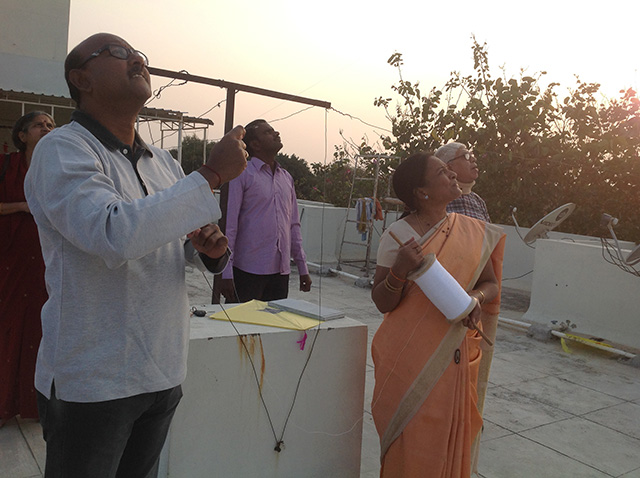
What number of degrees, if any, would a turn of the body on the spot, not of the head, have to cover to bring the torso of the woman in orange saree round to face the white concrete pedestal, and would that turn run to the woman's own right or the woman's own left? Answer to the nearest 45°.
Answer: approximately 135° to the woman's own right

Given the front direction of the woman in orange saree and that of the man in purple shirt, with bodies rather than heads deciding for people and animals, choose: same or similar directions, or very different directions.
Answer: same or similar directions

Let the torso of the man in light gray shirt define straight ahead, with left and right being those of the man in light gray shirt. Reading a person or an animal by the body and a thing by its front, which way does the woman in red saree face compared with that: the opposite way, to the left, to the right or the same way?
the same way

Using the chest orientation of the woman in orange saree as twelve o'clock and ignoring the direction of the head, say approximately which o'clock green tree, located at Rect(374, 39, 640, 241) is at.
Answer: The green tree is roughly at 8 o'clock from the woman in orange saree.

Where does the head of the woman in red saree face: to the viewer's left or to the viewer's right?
to the viewer's right

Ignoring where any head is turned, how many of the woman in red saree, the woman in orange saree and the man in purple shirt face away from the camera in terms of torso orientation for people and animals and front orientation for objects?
0

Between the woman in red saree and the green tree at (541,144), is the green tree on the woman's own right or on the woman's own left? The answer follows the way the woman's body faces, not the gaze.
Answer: on the woman's own left

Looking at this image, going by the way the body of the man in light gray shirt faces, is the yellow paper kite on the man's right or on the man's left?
on the man's left

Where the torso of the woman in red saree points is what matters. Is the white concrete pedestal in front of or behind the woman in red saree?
in front

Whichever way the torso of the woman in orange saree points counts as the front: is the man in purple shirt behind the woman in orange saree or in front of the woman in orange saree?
behind

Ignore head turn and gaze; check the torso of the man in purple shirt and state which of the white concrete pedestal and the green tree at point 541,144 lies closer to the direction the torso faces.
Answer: the white concrete pedestal

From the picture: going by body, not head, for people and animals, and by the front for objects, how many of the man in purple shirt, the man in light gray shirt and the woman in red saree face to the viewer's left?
0

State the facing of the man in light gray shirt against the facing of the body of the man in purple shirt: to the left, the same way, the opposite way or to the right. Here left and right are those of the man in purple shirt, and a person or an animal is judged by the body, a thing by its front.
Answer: the same way

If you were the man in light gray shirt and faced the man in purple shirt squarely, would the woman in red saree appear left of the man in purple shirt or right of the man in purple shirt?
left

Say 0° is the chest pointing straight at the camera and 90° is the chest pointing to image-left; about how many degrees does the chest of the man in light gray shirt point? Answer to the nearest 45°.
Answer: approximately 315°

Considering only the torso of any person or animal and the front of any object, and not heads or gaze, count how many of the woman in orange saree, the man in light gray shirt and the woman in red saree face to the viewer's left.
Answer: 0
